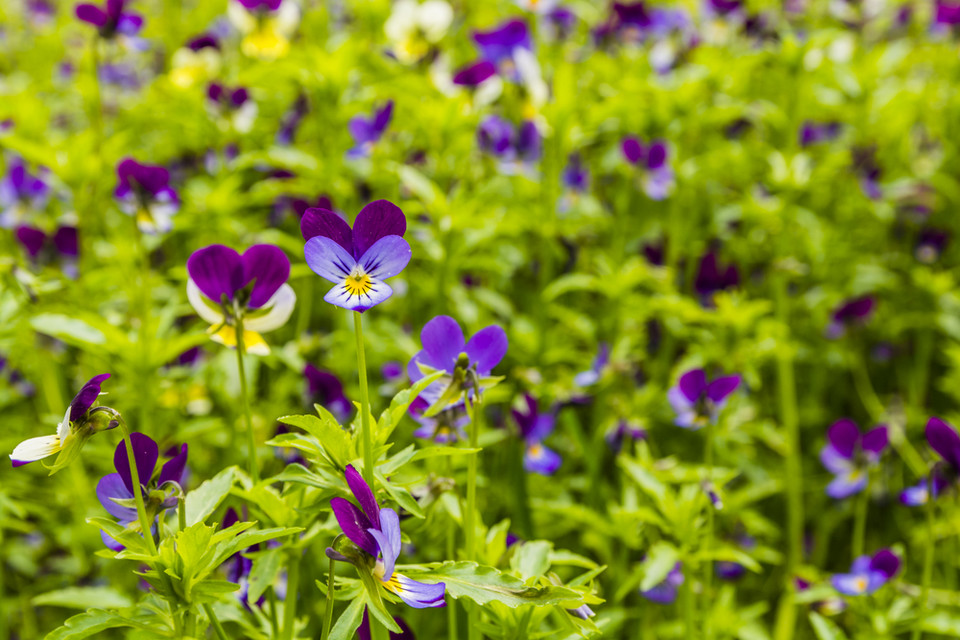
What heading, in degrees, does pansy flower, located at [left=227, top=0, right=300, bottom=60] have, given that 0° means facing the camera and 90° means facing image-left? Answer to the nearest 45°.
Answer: approximately 0°

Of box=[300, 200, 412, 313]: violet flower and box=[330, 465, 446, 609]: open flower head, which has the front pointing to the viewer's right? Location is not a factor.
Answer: the open flower head

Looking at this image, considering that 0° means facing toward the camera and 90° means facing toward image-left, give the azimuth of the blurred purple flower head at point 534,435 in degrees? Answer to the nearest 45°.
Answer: approximately 315°

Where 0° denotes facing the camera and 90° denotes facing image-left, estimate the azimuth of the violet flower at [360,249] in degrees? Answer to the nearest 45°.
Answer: approximately 0°

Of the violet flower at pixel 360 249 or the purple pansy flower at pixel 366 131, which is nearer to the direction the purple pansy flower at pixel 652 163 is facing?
the violet flower

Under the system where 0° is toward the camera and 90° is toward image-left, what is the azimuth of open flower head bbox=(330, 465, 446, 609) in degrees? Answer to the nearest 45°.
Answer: approximately 270°

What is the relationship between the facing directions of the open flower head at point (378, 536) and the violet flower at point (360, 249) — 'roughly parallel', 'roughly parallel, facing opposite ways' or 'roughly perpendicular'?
roughly perpendicular
